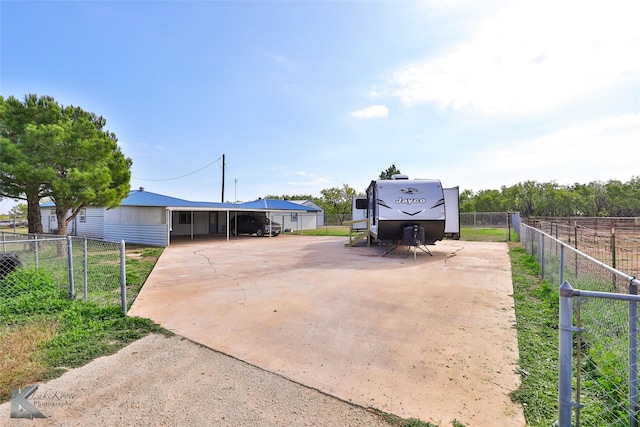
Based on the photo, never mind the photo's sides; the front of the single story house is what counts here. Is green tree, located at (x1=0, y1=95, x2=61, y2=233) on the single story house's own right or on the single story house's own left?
on the single story house's own right

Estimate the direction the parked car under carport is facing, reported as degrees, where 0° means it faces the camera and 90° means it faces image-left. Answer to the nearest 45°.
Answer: approximately 315°

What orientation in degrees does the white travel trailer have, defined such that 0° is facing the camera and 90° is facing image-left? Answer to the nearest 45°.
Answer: approximately 0°

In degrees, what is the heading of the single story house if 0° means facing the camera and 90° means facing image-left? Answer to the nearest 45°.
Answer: approximately 315°

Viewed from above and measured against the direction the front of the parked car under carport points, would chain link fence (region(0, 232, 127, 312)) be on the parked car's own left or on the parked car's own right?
on the parked car's own right

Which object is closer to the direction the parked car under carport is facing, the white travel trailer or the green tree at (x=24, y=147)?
the white travel trailer

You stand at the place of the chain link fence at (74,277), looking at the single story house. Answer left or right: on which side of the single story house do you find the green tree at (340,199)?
right

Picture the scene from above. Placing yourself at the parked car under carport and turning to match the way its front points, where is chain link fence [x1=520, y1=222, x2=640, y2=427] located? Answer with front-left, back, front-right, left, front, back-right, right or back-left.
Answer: front-right

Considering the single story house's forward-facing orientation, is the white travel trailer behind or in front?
in front

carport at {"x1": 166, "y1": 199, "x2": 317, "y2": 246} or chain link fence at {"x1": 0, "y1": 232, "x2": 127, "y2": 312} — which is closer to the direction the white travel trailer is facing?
the chain link fence

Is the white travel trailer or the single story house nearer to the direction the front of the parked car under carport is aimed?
the white travel trailer
